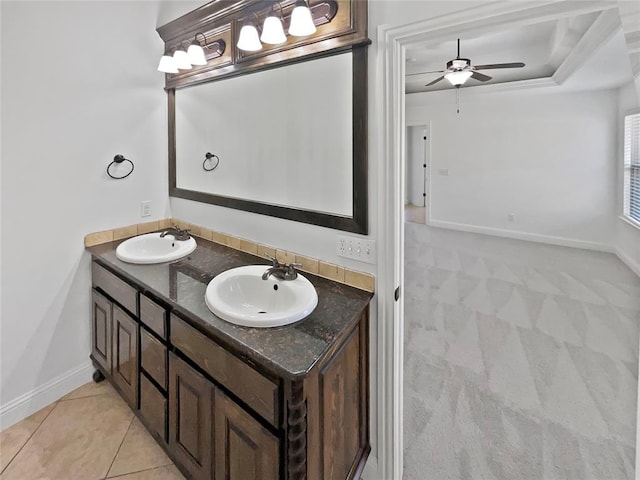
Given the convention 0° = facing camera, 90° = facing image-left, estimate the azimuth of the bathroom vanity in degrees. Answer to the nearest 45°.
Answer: approximately 45°

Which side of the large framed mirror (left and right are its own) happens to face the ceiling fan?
back

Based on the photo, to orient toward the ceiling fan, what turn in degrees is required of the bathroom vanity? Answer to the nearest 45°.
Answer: approximately 180°

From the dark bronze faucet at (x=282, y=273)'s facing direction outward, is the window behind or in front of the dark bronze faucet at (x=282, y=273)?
behind

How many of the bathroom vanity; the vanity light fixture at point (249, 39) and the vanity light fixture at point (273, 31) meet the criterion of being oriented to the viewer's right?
0

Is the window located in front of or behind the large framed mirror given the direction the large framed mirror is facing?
behind

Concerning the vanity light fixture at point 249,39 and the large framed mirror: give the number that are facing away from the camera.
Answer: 0
